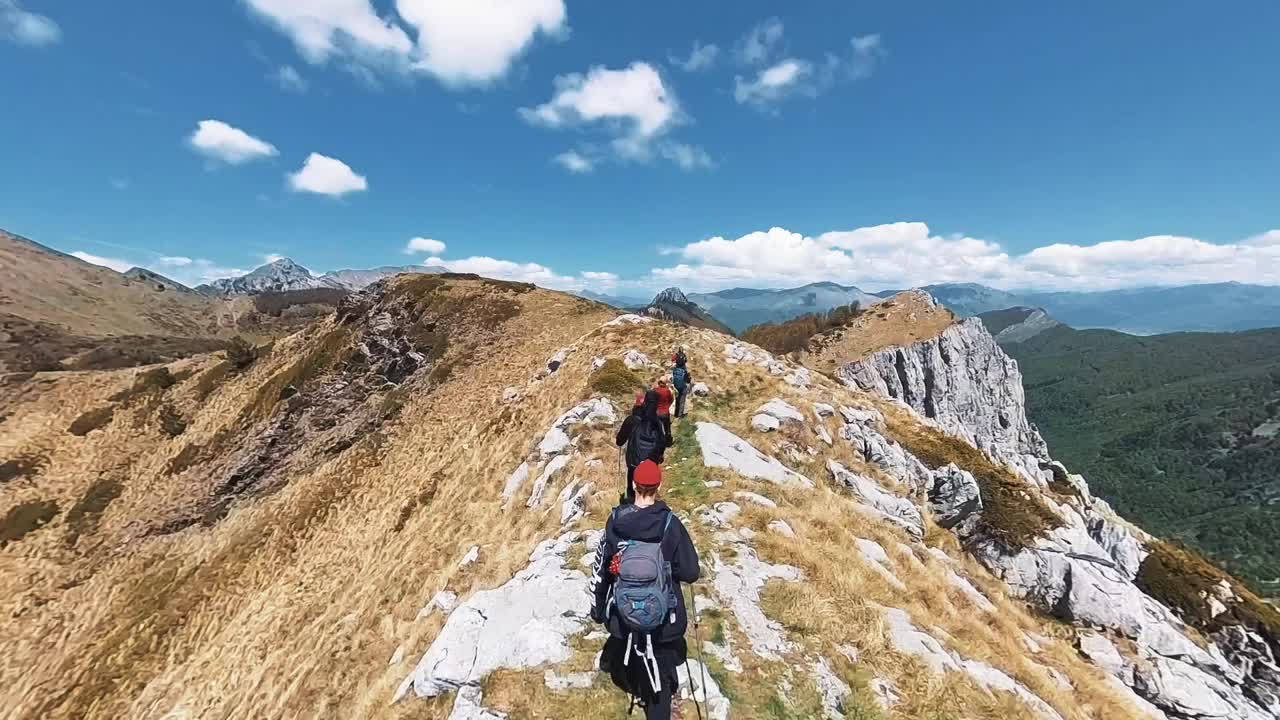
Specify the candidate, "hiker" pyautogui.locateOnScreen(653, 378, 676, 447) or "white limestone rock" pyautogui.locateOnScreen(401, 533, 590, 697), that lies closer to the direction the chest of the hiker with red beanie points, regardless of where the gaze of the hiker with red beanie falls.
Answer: the hiker

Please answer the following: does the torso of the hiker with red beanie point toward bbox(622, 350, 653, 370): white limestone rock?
yes

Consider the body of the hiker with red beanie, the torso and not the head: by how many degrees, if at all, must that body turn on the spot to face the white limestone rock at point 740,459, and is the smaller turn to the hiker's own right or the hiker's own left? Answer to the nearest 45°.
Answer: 0° — they already face it

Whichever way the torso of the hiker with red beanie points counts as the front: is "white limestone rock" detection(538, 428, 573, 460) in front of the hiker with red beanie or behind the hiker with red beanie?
in front

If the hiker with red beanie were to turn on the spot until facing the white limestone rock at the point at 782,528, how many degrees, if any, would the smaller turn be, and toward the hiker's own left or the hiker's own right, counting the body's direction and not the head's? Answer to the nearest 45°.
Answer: approximately 45° to the hiker's own right

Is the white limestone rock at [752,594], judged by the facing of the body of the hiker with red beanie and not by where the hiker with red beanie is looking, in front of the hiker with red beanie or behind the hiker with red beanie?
in front

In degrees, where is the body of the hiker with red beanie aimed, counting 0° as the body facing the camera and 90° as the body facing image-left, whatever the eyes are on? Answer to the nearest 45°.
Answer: approximately 180°

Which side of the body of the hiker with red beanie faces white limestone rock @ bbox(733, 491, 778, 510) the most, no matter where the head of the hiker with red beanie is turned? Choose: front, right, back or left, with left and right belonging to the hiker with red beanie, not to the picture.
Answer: front

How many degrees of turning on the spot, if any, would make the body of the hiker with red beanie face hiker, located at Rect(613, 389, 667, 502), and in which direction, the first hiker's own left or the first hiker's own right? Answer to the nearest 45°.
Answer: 0° — they already face them

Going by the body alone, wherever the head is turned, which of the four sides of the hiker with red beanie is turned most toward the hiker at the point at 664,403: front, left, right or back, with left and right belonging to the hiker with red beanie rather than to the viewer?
front

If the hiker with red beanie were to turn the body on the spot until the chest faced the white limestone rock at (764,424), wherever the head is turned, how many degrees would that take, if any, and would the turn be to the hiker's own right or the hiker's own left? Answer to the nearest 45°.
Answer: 0° — they already face it
